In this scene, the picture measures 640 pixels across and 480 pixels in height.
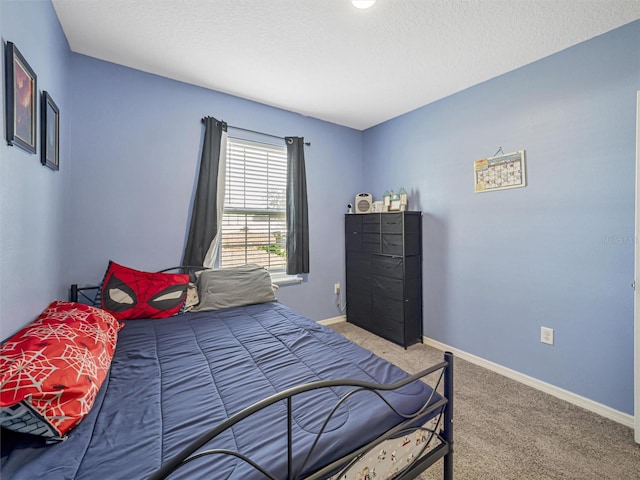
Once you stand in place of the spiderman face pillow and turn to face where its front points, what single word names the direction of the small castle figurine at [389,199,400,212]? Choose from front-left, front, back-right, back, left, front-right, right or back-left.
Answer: left

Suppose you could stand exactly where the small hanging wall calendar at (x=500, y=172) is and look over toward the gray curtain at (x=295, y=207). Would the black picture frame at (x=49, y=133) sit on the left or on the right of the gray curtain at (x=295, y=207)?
left

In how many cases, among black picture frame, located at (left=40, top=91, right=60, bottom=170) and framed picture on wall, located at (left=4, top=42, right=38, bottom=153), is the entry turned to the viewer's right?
2

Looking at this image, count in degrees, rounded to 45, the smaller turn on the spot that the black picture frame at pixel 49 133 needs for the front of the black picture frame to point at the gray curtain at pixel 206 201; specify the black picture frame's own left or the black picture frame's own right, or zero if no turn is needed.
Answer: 0° — it already faces it

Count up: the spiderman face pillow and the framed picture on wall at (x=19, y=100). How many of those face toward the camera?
1

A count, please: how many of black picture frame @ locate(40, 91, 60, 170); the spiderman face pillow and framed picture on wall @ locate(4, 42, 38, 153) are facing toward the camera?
1

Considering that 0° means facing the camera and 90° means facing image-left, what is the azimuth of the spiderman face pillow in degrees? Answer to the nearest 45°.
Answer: approximately 0°

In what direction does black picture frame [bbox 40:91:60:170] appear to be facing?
to the viewer's right

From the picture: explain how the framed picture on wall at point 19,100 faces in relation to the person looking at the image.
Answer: facing to the right of the viewer

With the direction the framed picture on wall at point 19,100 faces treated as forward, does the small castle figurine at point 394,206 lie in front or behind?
in front

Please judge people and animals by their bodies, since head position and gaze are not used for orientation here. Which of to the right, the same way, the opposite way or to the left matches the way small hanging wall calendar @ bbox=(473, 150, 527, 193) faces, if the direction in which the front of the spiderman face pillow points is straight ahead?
to the right

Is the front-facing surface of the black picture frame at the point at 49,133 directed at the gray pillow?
yes

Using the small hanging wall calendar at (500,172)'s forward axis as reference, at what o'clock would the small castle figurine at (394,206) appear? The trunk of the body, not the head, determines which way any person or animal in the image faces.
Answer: the small castle figurine at (394,206) is roughly at 2 o'clock from the small hanging wall calendar at (500,172).
